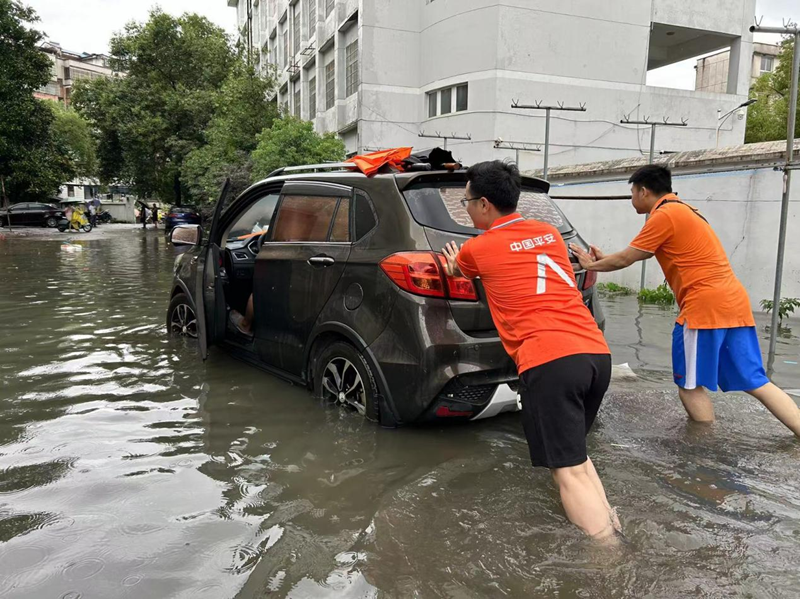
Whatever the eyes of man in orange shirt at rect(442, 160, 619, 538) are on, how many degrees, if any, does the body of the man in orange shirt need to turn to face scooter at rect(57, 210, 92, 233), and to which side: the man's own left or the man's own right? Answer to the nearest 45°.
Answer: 0° — they already face it

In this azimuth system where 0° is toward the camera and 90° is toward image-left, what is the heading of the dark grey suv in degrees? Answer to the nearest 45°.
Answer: approximately 135°

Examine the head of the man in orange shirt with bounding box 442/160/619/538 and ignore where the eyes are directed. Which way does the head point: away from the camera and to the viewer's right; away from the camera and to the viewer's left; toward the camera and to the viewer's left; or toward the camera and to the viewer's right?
away from the camera and to the viewer's left

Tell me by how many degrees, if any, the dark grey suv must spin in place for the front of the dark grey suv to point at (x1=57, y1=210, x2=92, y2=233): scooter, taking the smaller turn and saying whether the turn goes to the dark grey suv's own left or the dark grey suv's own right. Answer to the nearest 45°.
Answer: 0° — it already faces it

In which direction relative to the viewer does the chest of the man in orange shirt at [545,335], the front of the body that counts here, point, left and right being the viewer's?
facing away from the viewer and to the left of the viewer

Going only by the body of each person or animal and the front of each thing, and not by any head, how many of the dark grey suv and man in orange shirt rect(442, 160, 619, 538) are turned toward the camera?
0

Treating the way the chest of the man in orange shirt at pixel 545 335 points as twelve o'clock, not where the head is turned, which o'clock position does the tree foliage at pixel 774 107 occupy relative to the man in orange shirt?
The tree foliage is roughly at 2 o'clock from the man in orange shirt.

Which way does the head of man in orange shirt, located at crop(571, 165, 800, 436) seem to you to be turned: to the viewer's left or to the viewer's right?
to the viewer's left

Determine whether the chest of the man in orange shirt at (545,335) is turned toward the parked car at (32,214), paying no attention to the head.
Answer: yes

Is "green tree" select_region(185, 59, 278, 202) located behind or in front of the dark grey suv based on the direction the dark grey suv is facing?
in front

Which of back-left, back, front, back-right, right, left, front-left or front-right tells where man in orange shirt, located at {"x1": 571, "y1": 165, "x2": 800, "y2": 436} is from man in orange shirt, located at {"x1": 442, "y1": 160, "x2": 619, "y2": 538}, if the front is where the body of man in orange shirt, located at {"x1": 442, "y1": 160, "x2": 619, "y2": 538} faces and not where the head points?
right

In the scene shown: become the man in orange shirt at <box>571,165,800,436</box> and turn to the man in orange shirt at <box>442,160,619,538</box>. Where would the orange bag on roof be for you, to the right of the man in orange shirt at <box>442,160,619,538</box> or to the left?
right

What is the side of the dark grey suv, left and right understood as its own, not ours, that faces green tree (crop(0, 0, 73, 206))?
front
